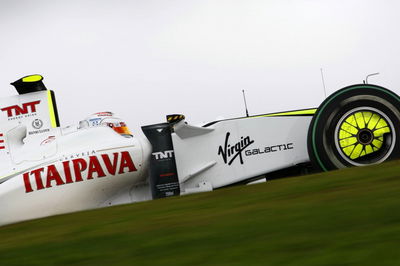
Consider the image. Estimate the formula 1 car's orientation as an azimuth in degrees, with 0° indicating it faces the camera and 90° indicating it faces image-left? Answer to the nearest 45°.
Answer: approximately 270°
